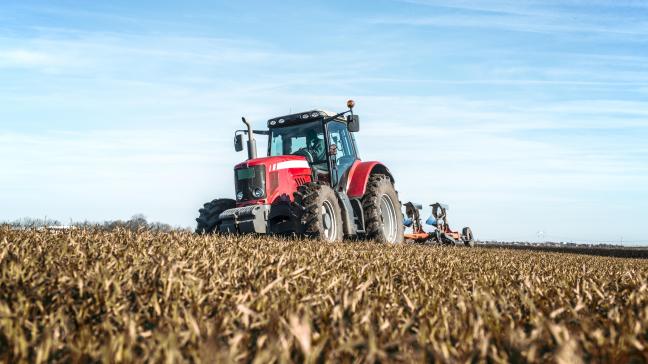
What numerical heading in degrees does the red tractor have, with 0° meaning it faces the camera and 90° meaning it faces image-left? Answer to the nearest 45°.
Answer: approximately 45°

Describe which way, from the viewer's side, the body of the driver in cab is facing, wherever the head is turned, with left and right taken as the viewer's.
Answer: facing the viewer and to the left of the viewer
